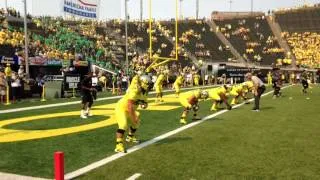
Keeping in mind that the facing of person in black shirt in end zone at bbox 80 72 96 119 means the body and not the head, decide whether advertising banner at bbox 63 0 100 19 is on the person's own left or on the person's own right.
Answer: on the person's own left

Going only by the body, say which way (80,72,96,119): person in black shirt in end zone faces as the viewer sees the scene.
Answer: to the viewer's right

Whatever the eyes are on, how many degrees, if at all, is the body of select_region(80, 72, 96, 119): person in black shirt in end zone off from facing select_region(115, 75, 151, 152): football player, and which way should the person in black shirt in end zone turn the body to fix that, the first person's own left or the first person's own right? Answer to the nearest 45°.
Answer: approximately 90° to the first person's own right
